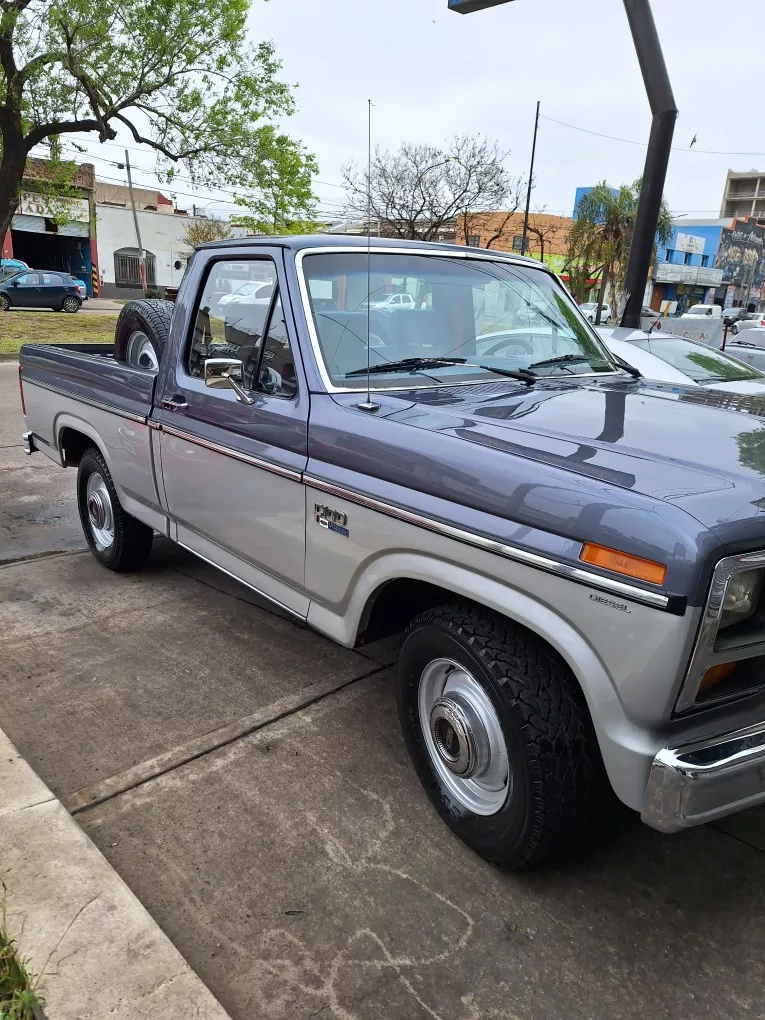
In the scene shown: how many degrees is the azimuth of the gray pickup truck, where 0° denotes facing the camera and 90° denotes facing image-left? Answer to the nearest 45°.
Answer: approximately 315°

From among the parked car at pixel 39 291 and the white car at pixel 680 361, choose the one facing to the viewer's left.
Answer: the parked car

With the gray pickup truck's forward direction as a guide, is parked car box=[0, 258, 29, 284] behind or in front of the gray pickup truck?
behind

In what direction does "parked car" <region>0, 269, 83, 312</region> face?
to the viewer's left
